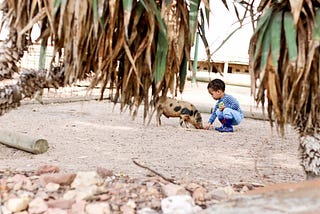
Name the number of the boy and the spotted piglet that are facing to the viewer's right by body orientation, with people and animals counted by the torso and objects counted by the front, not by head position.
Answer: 1

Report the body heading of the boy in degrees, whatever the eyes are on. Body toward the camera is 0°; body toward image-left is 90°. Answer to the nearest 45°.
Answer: approximately 90°

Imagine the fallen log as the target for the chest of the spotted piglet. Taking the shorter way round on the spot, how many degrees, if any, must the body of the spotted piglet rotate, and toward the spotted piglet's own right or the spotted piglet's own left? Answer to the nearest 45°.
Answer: approximately 135° to the spotted piglet's own right

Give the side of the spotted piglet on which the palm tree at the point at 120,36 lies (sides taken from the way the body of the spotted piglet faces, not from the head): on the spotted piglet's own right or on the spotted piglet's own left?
on the spotted piglet's own right

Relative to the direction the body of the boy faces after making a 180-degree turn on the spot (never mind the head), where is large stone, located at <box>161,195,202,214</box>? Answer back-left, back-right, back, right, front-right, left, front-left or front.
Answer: right

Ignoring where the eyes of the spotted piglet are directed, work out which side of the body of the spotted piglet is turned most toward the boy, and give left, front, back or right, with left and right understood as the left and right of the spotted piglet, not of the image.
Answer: front

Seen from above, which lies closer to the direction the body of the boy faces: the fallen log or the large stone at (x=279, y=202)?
the fallen log

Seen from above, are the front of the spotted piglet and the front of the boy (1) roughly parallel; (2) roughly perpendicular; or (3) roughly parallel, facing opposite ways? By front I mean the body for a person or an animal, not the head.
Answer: roughly parallel, facing opposite ways

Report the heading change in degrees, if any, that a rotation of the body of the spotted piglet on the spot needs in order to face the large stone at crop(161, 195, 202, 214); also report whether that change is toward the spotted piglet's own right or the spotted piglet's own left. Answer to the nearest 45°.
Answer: approximately 90° to the spotted piglet's own right

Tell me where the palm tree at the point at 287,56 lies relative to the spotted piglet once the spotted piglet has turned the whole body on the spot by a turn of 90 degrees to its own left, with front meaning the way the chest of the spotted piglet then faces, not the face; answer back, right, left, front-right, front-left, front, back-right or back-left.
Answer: back

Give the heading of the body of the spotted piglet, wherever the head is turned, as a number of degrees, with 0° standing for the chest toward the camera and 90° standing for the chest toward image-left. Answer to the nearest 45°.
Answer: approximately 270°

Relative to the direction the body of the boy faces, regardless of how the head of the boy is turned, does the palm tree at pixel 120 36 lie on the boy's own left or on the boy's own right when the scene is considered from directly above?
on the boy's own left

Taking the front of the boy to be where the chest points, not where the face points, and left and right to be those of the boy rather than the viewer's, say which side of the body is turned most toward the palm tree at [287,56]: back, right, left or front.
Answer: left

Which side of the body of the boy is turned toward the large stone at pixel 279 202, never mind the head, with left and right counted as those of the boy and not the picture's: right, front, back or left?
left
